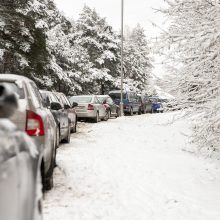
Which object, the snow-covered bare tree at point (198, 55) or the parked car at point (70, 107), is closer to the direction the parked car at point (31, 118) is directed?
the parked car

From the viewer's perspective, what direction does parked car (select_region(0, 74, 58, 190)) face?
away from the camera

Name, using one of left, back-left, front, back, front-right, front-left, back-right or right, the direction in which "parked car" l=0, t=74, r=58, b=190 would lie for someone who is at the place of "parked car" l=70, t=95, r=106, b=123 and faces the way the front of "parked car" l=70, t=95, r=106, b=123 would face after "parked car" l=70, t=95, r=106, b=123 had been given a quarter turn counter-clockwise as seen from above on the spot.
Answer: back-left

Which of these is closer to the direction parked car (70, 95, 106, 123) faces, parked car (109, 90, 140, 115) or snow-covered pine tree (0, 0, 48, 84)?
the parked car

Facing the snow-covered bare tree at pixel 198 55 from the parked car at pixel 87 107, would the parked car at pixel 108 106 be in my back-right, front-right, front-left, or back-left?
back-left

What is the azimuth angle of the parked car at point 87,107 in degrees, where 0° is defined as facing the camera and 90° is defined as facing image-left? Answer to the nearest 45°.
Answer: approximately 225°

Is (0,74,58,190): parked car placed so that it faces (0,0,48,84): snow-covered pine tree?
yes

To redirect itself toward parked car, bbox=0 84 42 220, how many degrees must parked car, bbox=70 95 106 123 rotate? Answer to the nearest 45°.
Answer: approximately 135° to its right

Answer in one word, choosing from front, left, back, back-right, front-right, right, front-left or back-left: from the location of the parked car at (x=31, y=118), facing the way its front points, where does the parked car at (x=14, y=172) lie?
back

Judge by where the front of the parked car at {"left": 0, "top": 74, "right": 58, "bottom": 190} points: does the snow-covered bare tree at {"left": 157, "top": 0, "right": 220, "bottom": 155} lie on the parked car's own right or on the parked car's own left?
on the parked car's own right

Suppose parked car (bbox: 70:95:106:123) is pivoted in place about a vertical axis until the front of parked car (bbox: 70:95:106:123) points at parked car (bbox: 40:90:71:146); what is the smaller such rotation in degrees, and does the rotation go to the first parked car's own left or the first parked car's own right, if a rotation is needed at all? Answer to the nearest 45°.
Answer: approximately 135° to the first parked car's own right
